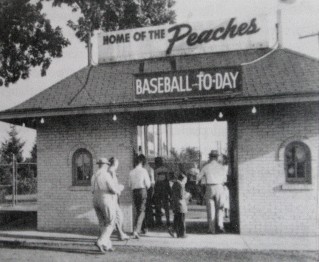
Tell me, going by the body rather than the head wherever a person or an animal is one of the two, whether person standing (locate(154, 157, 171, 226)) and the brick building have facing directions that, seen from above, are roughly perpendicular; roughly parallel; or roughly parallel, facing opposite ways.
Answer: roughly parallel, facing opposite ways

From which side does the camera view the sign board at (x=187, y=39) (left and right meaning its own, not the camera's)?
front

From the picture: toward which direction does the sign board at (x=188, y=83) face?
toward the camera

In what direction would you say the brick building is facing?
toward the camera

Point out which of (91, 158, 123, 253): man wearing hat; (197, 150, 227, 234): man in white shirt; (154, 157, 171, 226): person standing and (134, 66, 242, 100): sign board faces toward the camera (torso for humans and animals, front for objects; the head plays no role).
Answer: the sign board

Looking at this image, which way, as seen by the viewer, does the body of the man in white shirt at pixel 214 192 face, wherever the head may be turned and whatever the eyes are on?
away from the camera

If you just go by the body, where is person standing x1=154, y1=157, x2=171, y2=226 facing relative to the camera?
away from the camera

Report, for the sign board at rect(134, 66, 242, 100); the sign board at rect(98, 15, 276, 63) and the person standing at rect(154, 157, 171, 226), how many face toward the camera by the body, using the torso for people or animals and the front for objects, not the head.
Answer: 2

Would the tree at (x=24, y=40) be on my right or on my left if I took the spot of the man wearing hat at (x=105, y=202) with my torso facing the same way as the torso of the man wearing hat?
on my left
